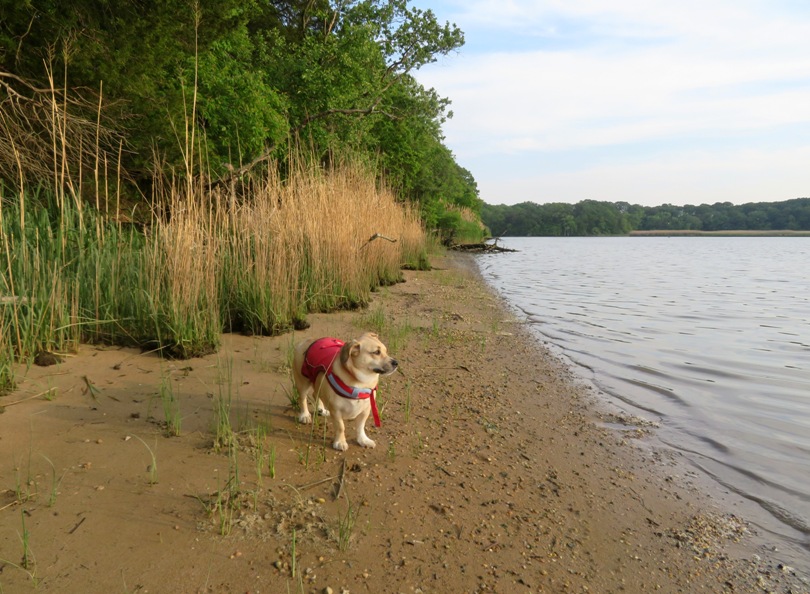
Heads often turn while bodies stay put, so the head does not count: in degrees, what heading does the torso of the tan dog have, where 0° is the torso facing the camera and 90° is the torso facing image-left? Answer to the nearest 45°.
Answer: approximately 315°

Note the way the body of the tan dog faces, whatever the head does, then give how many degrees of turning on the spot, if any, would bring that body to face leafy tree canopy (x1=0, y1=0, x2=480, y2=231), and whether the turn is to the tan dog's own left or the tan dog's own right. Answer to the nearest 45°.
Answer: approximately 135° to the tan dog's own left
